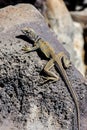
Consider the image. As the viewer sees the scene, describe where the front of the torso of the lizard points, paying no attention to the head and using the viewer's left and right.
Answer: facing away from the viewer and to the left of the viewer

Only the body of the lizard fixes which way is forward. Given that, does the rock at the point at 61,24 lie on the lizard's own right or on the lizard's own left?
on the lizard's own right
